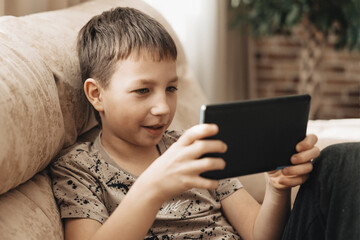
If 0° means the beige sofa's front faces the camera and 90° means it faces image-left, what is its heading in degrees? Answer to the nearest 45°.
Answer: approximately 315°

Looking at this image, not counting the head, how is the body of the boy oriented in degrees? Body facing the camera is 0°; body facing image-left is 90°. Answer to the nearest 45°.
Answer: approximately 315°
